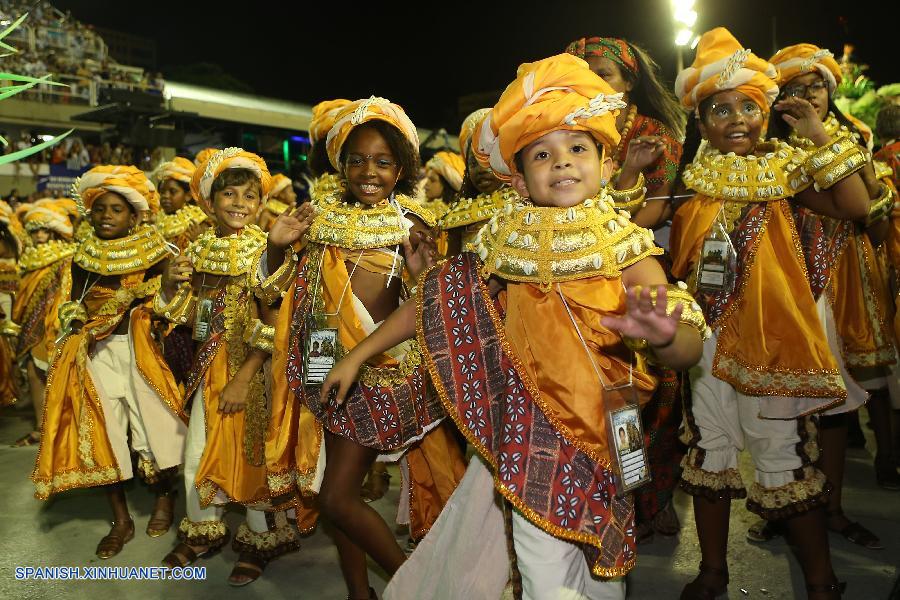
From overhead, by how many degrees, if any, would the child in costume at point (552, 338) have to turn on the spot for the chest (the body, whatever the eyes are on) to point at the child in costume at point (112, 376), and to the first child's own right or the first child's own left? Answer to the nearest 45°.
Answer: approximately 135° to the first child's own right

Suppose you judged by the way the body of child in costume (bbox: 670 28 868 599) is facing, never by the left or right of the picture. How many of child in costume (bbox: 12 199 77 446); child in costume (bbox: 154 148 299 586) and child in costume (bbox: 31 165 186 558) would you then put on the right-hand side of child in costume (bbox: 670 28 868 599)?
3

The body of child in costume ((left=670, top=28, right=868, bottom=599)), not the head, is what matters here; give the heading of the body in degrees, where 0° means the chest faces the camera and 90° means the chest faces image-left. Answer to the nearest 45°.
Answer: approximately 0°

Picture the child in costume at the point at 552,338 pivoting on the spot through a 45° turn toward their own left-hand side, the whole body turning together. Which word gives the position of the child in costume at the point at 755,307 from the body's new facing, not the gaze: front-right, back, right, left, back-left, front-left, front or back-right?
left

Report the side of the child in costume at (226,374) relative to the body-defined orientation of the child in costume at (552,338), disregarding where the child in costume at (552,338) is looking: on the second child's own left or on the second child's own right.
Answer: on the second child's own right

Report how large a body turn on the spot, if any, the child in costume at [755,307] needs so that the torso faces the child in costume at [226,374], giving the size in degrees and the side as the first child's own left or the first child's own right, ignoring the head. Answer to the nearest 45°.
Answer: approximately 90° to the first child's own right

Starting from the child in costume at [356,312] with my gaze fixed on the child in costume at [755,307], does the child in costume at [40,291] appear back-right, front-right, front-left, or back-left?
back-left

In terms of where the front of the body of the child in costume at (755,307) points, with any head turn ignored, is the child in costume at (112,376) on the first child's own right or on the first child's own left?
on the first child's own right
